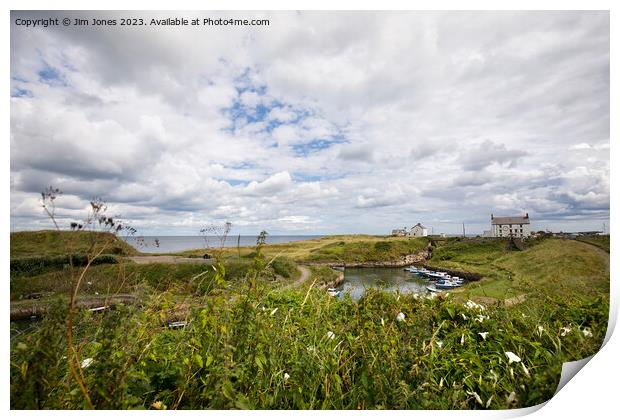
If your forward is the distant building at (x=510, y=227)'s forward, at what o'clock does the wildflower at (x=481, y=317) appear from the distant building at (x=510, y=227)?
The wildflower is roughly at 12 o'clock from the distant building.

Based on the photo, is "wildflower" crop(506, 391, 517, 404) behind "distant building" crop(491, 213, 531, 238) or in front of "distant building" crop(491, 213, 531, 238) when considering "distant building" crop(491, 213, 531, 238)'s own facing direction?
in front

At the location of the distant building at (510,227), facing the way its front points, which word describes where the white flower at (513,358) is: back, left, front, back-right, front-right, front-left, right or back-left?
front

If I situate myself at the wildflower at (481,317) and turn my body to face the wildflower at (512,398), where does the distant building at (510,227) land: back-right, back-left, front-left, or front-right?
back-left

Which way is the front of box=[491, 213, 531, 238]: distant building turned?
toward the camera
